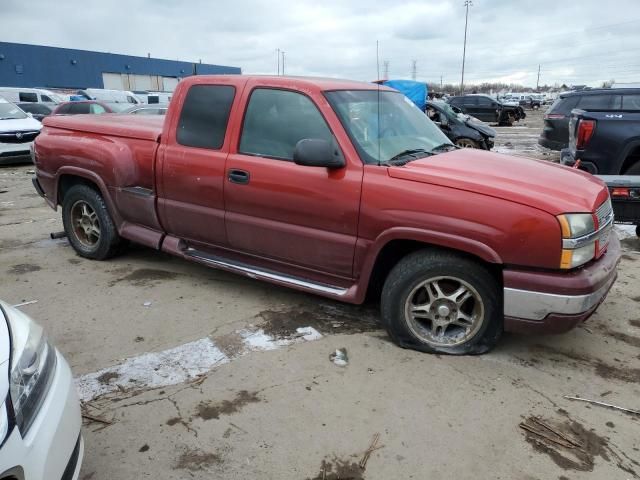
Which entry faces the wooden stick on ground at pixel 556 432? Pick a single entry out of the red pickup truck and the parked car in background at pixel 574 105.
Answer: the red pickup truck

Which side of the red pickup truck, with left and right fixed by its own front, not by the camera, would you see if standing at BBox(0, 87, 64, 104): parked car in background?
back

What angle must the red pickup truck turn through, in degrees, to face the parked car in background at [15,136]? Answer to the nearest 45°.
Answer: approximately 180°

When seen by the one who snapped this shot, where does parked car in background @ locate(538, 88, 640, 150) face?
facing away from the viewer and to the right of the viewer

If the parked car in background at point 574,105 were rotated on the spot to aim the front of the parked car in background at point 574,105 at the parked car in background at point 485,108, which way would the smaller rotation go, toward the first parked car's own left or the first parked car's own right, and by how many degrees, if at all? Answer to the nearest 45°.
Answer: approximately 45° to the first parked car's own left

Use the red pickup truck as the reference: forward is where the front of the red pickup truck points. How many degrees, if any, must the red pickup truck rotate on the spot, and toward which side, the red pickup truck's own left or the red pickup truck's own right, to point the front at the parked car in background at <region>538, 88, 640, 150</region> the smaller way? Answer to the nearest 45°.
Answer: approximately 90° to the red pickup truck's own left

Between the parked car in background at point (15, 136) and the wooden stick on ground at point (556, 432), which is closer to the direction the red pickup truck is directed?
the wooden stick on ground
